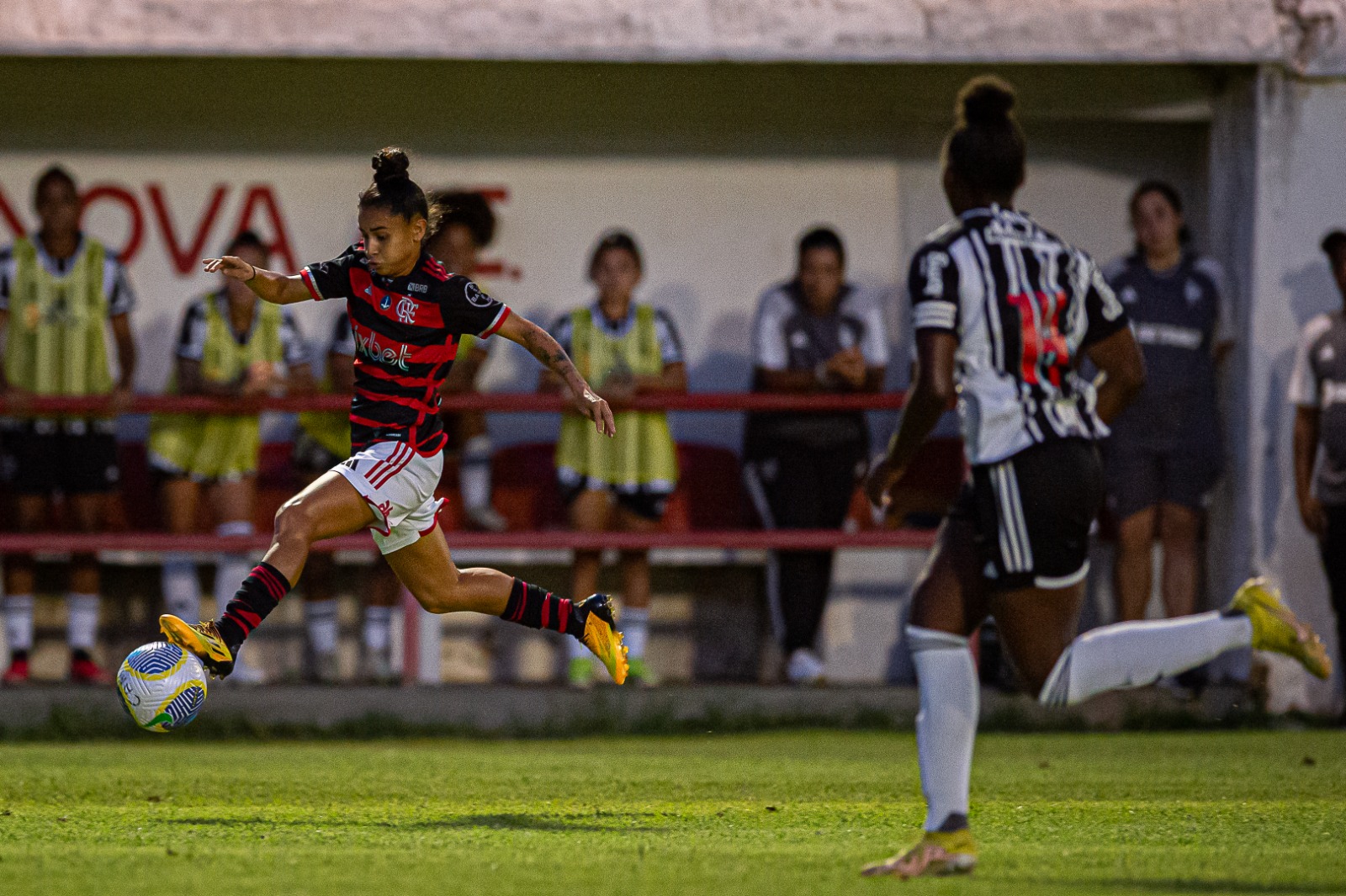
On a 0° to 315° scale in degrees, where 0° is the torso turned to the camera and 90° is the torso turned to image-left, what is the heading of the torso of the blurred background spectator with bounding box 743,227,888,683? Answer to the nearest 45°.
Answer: approximately 0°

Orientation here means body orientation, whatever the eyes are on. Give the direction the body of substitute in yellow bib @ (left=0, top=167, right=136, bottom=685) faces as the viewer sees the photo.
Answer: toward the camera

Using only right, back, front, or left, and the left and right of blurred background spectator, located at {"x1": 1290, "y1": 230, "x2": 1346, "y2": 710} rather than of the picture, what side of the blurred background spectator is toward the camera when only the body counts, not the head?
front

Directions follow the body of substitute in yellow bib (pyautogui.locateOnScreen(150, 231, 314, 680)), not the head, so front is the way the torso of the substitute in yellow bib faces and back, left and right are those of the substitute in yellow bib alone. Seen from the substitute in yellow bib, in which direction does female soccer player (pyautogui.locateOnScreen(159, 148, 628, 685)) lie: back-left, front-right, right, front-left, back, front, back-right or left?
front

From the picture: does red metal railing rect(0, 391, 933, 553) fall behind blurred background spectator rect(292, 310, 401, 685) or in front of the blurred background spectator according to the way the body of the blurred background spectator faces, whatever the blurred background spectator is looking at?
in front

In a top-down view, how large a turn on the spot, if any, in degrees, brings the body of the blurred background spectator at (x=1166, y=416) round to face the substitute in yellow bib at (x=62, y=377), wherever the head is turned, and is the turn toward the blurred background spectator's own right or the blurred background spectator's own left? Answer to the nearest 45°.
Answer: approximately 90° to the blurred background spectator's own right

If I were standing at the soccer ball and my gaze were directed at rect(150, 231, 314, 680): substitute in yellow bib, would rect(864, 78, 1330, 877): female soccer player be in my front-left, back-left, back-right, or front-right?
back-right

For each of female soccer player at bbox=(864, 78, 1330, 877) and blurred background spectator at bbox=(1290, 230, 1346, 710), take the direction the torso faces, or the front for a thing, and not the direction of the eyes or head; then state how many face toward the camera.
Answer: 1

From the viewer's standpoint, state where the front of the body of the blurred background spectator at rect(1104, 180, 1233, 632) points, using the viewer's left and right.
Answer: facing the viewer

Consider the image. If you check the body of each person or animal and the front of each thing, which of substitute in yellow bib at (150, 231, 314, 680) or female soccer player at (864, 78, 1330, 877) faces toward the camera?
the substitute in yellow bib

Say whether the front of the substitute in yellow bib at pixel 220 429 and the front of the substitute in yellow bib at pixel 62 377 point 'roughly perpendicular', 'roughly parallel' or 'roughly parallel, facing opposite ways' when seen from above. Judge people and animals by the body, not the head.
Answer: roughly parallel

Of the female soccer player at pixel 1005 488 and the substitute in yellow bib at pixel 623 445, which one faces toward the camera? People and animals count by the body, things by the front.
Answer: the substitute in yellow bib

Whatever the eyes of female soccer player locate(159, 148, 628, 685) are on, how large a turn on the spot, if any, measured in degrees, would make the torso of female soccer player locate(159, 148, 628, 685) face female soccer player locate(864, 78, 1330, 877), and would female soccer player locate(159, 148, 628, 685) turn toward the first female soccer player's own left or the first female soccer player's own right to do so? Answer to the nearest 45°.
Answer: approximately 90° to the first female soccer player's own left

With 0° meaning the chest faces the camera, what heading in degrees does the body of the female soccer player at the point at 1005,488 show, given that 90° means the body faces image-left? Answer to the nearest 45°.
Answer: approximately 135°

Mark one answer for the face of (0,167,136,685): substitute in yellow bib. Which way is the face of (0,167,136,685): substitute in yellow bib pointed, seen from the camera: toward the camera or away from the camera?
toward the camera

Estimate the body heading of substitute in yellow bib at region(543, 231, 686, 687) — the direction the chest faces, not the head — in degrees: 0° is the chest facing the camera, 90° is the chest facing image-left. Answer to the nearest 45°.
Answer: approximately 0°
